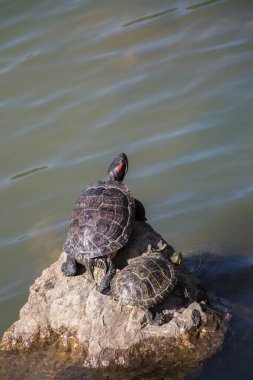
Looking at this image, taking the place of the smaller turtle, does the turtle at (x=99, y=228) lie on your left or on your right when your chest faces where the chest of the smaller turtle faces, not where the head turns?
on your left

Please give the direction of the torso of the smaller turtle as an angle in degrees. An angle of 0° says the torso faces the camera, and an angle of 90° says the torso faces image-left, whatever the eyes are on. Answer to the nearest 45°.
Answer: approximately 225°
